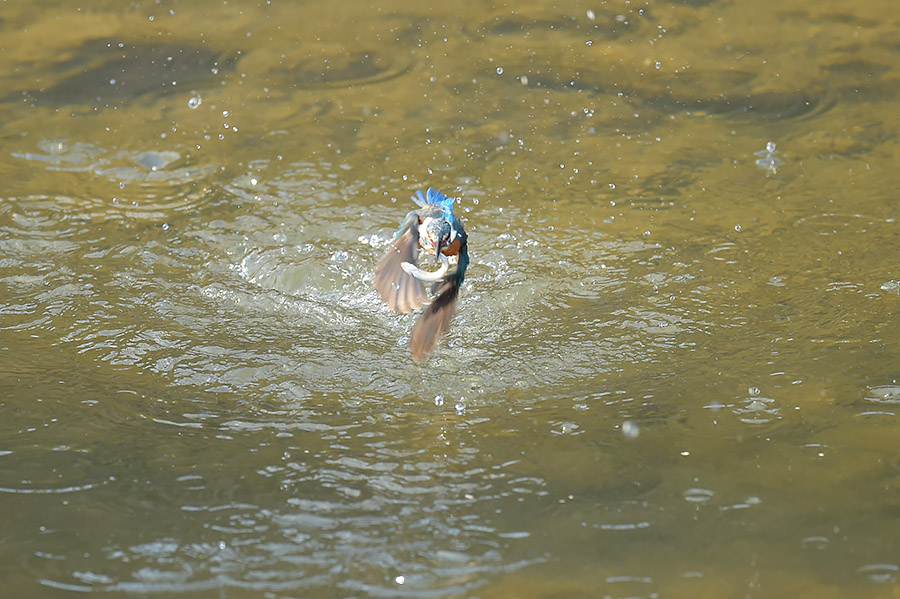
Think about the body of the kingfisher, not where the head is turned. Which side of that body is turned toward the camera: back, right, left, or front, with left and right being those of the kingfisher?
front

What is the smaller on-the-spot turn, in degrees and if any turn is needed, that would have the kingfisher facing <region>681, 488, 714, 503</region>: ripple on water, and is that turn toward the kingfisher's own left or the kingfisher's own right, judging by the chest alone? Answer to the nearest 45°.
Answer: approximately 45° to the kingfisher's own left
